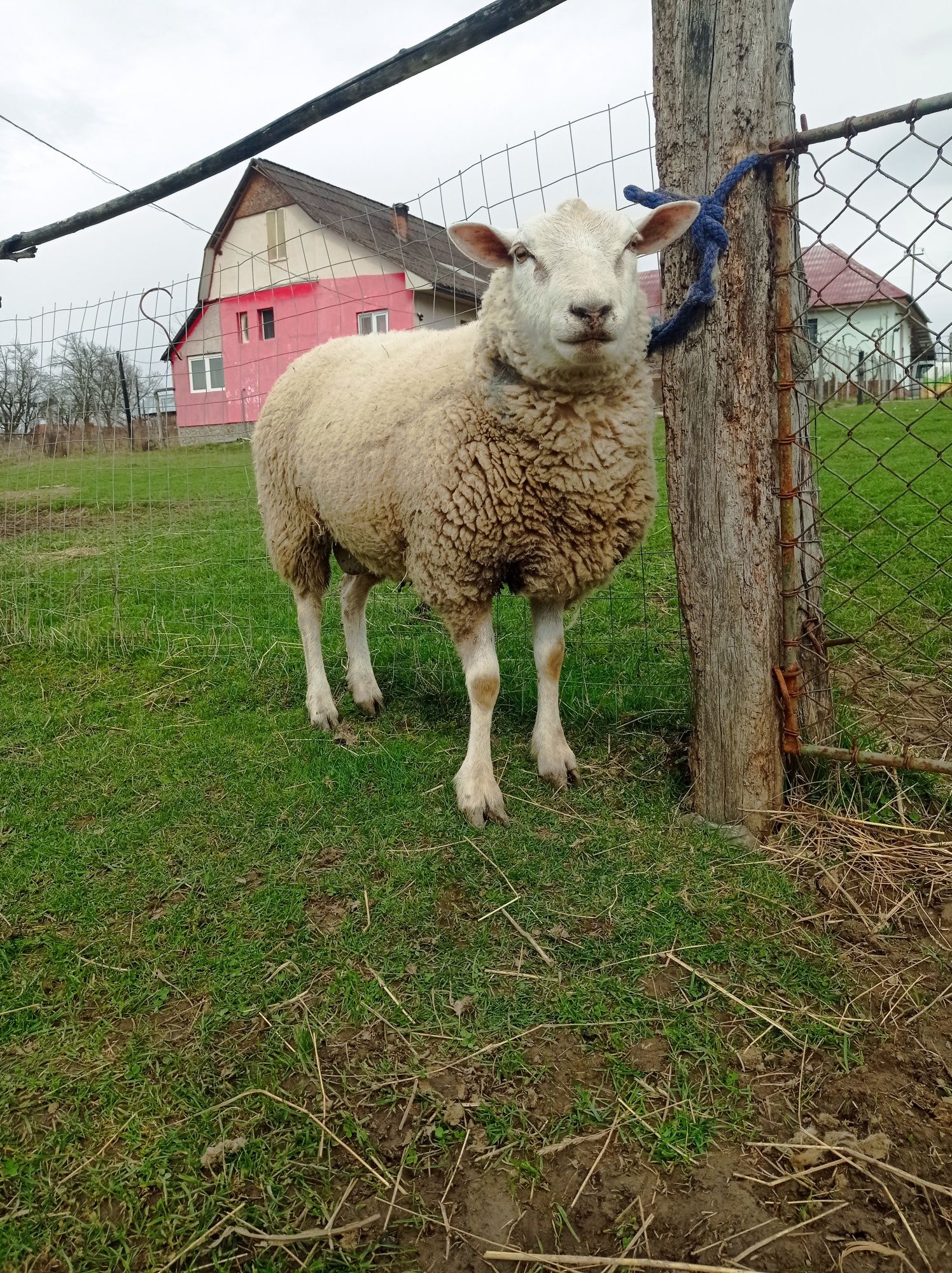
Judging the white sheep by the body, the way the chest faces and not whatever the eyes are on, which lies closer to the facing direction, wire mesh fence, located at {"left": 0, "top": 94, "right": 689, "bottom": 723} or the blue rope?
the blue rope

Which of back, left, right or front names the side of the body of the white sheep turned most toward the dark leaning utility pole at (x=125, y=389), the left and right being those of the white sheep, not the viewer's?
back

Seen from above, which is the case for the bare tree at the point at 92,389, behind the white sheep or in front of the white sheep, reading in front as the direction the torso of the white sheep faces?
behind

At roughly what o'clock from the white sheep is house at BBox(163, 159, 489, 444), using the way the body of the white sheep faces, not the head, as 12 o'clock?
The house is roughly at 7 o'clock from the white sheep.

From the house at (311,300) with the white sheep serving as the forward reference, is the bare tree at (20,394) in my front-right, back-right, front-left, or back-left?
back-right

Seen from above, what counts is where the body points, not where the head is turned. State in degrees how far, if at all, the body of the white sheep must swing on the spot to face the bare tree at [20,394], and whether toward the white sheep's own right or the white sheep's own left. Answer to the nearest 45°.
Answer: approximately 180°

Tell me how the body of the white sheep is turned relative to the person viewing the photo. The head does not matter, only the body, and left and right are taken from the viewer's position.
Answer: facing the viewer and to the right of the viewer
